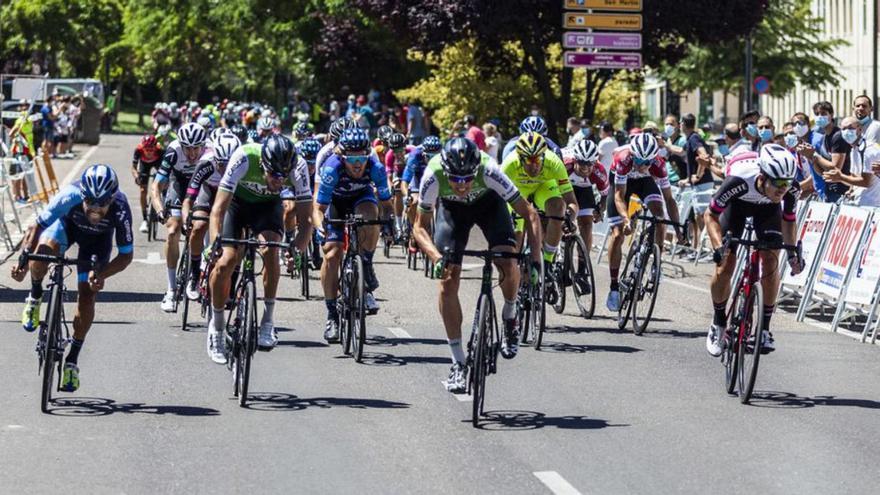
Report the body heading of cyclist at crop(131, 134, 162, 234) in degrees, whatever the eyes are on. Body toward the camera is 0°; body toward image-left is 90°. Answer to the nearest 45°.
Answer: approximately 0°

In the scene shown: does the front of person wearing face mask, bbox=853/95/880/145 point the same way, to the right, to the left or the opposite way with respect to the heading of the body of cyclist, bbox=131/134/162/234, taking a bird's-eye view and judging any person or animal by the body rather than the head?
to the right

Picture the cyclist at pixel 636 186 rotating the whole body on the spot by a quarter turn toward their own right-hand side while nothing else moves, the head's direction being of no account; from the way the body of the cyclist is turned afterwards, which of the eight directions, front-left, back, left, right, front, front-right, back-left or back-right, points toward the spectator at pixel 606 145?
right

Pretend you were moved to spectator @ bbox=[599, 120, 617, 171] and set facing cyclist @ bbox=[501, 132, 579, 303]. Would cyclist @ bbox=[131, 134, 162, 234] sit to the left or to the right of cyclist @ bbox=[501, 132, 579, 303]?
right

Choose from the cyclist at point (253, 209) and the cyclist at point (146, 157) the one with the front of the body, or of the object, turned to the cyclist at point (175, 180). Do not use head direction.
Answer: the cyclist at point (146, 157)

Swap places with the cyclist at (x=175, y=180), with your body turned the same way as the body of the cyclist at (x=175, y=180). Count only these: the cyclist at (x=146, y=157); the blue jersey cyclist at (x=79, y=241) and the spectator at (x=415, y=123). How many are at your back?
2

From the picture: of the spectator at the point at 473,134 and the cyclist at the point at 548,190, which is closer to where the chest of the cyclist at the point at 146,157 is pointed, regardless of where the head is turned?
the cyclist

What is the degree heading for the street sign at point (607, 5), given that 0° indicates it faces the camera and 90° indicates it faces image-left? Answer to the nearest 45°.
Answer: approximately 0°

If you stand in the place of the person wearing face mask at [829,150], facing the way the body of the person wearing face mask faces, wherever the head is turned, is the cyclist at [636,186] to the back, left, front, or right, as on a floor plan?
front

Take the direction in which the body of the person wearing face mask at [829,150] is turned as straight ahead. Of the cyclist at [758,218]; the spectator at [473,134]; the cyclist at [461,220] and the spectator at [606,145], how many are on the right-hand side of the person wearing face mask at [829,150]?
2

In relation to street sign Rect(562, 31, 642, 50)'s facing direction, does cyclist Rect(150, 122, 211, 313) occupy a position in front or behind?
in front

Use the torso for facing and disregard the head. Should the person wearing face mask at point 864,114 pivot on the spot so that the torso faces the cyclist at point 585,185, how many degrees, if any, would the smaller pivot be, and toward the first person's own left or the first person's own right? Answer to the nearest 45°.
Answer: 0° — they already face them

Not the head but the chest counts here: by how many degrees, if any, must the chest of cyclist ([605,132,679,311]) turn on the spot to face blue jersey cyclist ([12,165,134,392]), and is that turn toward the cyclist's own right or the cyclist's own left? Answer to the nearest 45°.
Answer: approximately 45° to the cyclist's own right
